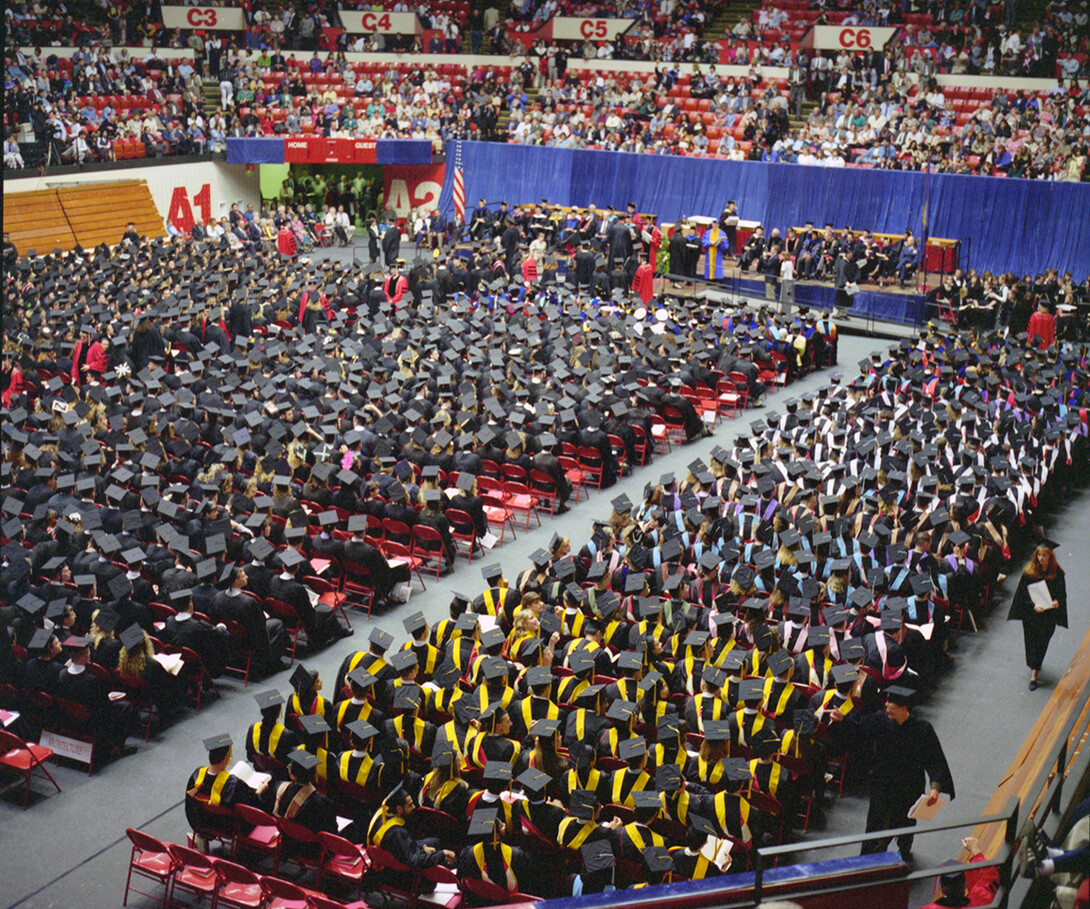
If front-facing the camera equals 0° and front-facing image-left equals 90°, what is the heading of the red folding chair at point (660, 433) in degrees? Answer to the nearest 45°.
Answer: approximately 225°

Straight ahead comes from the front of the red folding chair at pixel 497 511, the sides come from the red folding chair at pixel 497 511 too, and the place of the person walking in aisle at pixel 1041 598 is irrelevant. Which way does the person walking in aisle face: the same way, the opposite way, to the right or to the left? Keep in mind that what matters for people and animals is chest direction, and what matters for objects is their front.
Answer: the opposite way

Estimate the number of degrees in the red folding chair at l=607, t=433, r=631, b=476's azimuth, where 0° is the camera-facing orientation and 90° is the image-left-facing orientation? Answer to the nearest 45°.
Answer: approximately 225°

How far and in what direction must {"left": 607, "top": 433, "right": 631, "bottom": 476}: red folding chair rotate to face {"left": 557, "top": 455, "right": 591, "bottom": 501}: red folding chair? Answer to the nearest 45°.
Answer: approximately 180°

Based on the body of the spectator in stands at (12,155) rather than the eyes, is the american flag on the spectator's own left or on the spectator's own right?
on the spectator's own left

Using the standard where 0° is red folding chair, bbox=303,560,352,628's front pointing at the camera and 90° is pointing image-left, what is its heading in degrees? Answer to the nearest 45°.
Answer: approximately 225°

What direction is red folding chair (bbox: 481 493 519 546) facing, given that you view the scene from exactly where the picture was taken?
facing away from the viewer and to the right of the viewer

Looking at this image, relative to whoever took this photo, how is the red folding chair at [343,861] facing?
facing away from the viewer and to the right of the viewer

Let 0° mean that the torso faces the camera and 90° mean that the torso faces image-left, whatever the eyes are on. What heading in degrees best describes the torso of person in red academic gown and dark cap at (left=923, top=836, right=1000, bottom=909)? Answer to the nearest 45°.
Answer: approximately 135°
